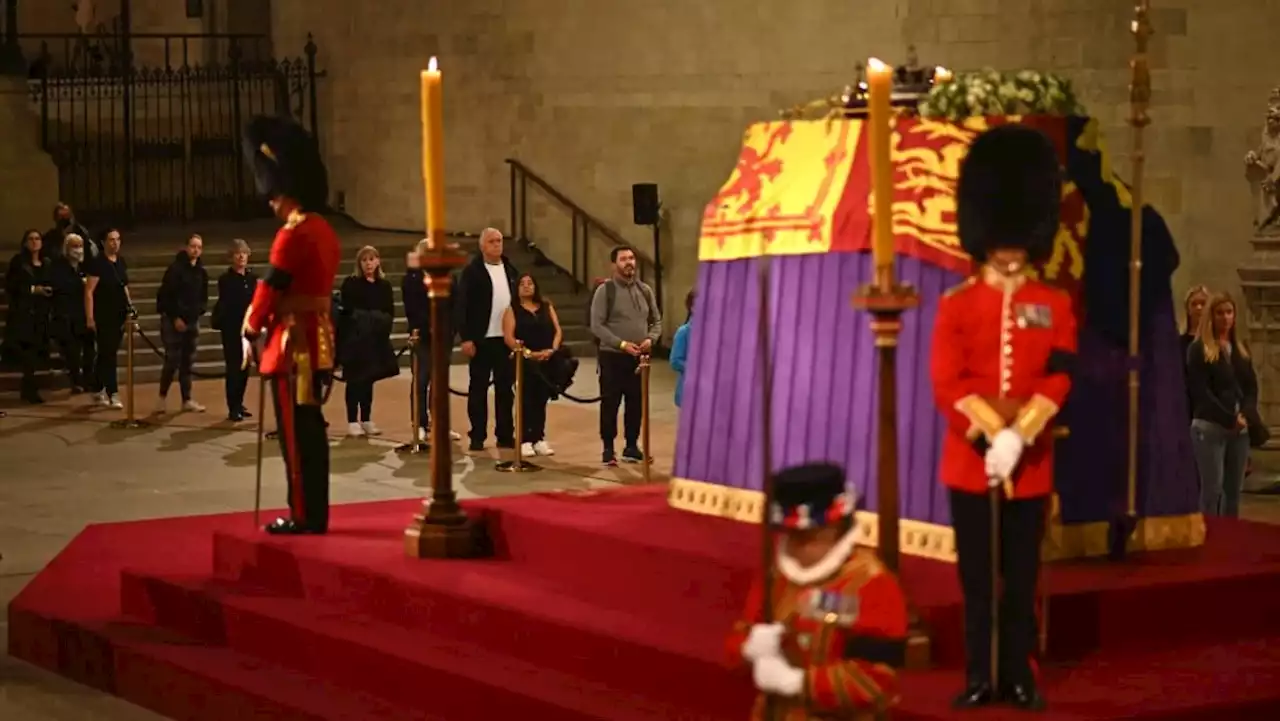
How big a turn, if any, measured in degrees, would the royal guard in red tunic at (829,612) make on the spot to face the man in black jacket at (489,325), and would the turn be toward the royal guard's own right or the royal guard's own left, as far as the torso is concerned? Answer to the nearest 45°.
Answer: approximately 135° to the royal guard's own right

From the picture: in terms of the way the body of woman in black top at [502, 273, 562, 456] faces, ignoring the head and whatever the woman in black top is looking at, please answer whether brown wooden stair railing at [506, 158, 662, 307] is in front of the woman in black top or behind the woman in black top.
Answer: behind

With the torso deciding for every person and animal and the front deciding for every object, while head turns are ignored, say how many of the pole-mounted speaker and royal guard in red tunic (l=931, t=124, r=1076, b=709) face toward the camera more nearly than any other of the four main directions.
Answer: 2
